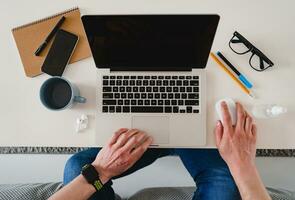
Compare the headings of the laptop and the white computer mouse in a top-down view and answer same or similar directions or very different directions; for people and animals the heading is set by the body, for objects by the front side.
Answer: very different directions

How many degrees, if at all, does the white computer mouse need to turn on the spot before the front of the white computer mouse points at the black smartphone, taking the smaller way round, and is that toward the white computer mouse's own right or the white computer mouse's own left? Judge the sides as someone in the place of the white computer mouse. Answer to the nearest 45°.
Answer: approximately 90° to the white computer mouse's own left

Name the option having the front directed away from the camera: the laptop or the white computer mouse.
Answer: the white computer mouse

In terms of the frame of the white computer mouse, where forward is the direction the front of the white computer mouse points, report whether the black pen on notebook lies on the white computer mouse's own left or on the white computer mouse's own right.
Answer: on the white computer mouse's own left

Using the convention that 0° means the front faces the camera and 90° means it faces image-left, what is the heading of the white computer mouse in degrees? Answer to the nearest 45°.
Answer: approximately 180°
